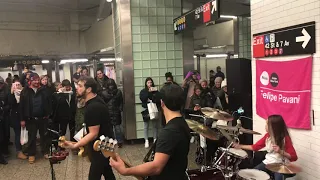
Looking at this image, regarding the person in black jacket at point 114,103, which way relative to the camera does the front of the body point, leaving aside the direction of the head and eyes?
toward the camera

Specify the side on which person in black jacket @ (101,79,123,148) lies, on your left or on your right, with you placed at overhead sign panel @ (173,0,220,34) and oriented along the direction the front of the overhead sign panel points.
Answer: on your right

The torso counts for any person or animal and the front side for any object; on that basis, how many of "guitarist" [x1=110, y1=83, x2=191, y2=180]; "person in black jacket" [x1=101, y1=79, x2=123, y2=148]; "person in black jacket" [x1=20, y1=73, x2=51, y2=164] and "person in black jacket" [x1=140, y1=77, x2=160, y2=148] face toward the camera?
3

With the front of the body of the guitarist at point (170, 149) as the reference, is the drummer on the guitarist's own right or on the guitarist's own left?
on the guitarist's own right

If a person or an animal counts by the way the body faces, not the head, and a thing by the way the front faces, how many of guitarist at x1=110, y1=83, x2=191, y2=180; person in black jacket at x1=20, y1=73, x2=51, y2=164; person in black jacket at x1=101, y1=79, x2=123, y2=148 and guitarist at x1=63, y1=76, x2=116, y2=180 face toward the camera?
2

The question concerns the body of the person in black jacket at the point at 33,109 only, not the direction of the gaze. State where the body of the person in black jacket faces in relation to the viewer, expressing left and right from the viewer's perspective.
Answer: facing the viewer

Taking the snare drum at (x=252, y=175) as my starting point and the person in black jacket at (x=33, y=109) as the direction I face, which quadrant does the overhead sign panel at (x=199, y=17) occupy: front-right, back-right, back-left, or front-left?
front-right

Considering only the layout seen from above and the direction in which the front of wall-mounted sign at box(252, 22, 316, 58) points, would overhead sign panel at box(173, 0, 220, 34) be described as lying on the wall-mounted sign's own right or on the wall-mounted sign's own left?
on the wall-mounted sign's own right

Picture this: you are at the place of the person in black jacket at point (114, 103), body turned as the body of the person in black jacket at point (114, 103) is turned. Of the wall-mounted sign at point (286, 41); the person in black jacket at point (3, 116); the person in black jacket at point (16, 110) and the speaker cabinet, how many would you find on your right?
2

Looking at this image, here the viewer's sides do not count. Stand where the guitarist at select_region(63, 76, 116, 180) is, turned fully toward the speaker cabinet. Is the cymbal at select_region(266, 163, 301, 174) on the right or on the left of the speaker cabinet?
right

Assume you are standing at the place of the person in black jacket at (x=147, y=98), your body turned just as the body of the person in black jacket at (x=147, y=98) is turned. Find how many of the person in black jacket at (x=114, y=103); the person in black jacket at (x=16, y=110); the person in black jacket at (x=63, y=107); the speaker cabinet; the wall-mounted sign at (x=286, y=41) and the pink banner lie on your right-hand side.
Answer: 3

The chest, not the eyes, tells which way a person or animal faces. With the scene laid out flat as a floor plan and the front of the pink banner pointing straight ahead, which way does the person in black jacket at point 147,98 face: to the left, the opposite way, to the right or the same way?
to the left
